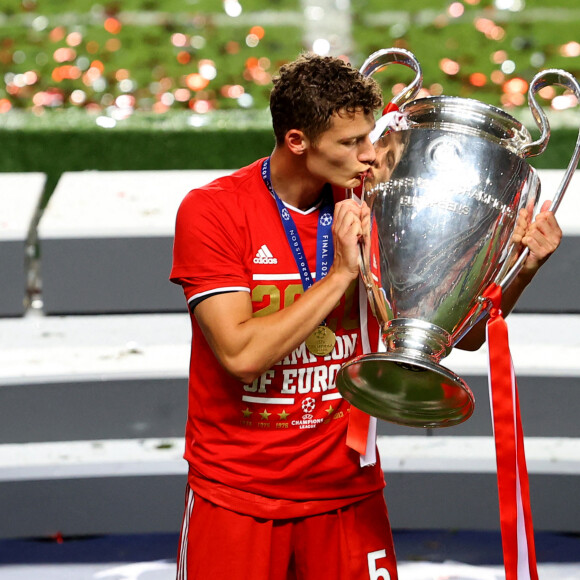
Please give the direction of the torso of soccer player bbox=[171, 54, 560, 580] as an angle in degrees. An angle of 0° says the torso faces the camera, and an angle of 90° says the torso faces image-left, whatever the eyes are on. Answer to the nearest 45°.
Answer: approximately 315°
